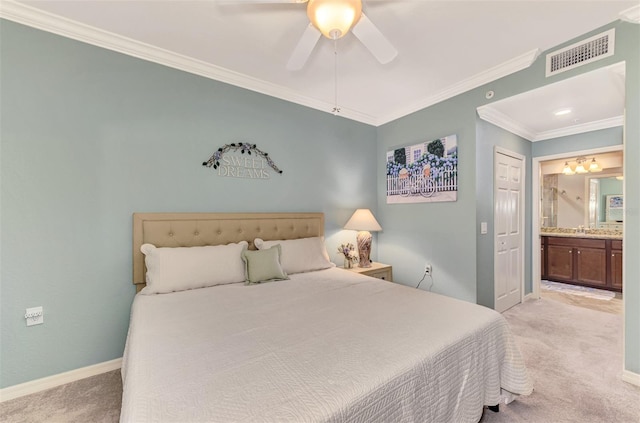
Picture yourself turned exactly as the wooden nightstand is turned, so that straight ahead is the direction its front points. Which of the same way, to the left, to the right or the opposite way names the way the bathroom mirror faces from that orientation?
to the right

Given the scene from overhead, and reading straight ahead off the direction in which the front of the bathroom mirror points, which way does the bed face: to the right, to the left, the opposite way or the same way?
to the left

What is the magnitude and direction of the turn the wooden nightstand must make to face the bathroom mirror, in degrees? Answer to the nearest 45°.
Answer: approximately 90° to its left

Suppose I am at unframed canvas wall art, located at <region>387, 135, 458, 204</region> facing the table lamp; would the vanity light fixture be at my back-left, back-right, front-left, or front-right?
back-right

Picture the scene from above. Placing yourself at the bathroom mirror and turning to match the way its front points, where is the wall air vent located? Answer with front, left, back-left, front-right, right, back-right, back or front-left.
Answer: front

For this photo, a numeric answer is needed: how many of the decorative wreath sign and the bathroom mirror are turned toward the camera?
2

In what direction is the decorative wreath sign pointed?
toward the camera

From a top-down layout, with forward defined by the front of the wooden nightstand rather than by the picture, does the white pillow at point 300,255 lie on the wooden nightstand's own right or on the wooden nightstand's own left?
on the wooden nightstand's own right

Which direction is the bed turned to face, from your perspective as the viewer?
facing the viewer and to the right of the viewer

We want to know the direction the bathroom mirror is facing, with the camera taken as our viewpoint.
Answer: facing the viewer

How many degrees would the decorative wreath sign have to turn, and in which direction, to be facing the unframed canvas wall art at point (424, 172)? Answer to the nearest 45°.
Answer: approximately 90° to its left

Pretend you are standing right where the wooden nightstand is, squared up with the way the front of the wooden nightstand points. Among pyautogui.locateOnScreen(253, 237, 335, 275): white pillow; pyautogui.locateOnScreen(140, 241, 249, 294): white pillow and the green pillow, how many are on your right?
3

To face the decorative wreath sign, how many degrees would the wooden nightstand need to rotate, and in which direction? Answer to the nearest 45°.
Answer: approximately 90° to its right

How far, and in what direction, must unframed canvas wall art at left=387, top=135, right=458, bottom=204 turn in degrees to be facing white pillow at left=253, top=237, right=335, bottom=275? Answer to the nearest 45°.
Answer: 0° — it already faces it

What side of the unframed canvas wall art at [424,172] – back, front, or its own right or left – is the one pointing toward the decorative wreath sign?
front
